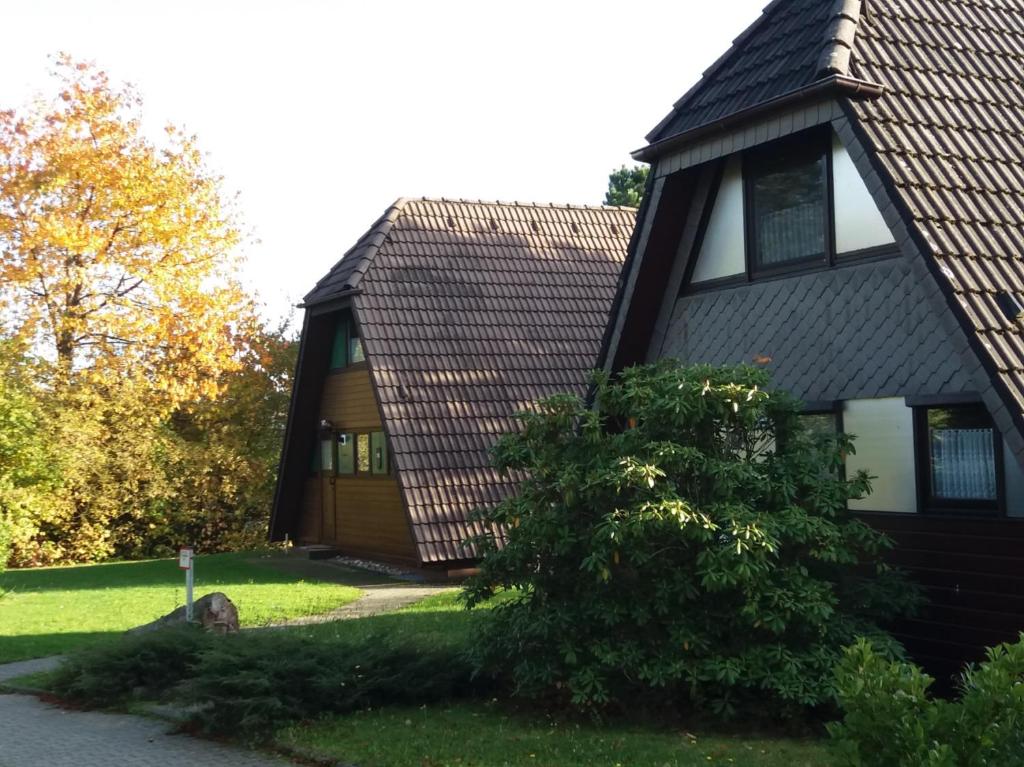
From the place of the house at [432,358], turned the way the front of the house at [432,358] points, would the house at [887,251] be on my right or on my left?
on my left

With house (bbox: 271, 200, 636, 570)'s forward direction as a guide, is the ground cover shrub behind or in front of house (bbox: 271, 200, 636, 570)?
in front

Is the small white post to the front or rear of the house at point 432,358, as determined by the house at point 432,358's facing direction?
to the front

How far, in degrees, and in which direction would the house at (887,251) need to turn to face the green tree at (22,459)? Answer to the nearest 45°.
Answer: approximately 90° to its right

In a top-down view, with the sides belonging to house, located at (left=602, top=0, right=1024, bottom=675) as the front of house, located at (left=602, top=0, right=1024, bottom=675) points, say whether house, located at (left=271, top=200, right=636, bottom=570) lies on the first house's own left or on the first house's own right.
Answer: on the first house's own right

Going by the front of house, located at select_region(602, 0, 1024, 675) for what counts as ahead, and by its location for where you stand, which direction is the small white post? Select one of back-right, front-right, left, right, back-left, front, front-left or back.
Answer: front-right

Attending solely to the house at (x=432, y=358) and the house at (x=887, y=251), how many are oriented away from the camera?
0

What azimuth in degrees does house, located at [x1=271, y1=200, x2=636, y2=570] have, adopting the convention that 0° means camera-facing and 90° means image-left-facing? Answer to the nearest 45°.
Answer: approximately 45°

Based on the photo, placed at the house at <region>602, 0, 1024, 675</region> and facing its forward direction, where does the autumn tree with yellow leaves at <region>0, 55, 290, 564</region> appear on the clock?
The autumn tree with yellow leaves is roughly at 3 o'clock from the house.
